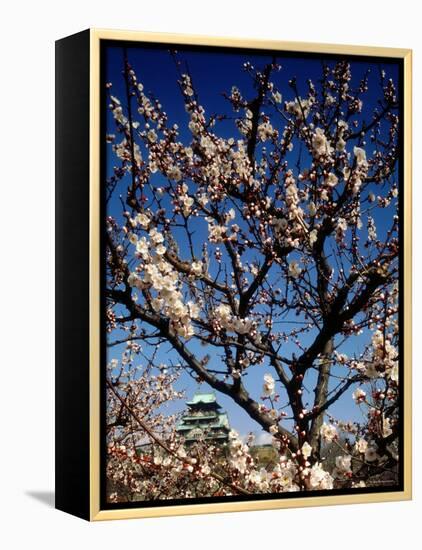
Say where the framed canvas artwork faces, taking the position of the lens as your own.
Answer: facing the viewer and to the right of the viewer
